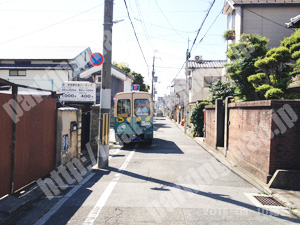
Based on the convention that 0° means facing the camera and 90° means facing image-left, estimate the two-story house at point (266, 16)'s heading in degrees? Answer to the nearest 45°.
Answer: approximately 90°

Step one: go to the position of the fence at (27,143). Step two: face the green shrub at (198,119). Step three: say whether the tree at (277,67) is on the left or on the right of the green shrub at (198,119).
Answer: right

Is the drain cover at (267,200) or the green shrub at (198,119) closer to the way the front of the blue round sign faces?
the drain cover

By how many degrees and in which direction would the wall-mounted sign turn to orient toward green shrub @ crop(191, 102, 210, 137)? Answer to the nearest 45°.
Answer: approximately 135° to its left

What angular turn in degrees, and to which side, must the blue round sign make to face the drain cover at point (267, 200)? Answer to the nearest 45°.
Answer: approximately 45° to its left

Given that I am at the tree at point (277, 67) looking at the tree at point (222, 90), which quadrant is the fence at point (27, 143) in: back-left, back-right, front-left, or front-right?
back-left

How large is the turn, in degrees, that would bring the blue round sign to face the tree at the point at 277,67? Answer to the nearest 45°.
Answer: approximately 90° to its left

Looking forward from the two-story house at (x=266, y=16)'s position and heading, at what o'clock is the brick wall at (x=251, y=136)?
The brick wall is roughly at 9 o'clock from the two-story house.

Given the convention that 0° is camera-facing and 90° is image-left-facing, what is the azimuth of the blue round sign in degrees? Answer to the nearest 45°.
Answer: approximately 0°

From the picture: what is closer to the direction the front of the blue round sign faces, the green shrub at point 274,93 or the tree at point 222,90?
the green shrub
